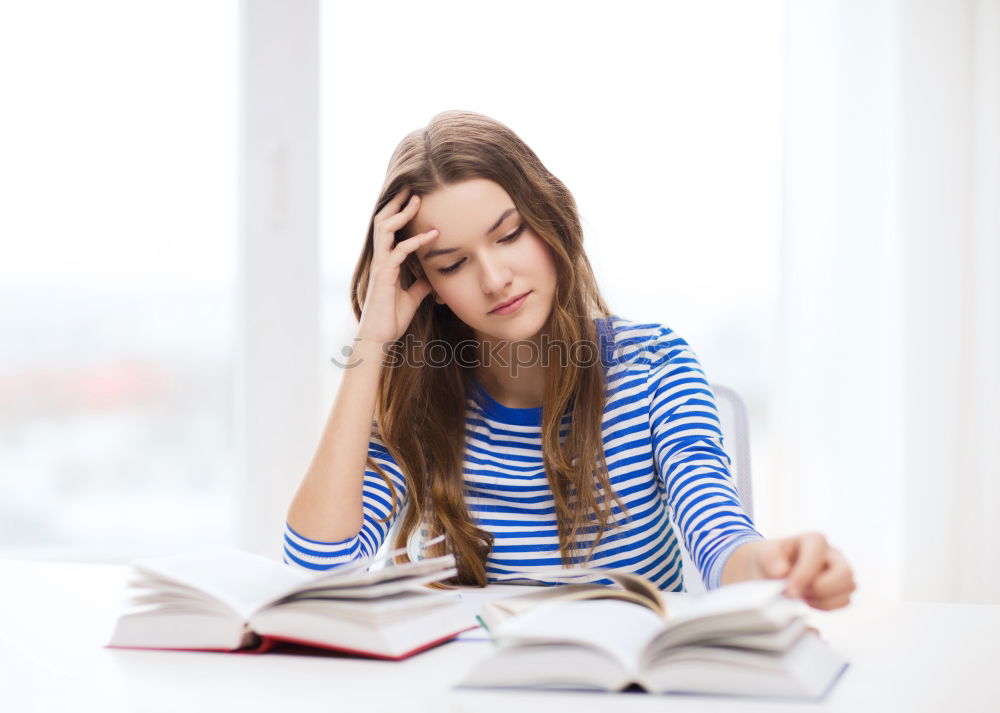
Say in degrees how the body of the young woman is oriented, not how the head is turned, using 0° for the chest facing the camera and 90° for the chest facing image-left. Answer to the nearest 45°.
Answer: approximately 0°

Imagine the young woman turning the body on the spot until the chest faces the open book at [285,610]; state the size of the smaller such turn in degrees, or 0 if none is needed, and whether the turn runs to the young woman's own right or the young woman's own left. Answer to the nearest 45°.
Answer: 0° — they already face it

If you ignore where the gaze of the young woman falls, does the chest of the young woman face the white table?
yes

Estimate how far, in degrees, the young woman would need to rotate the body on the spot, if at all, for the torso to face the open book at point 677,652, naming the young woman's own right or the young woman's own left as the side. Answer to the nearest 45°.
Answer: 0° — they already face it
